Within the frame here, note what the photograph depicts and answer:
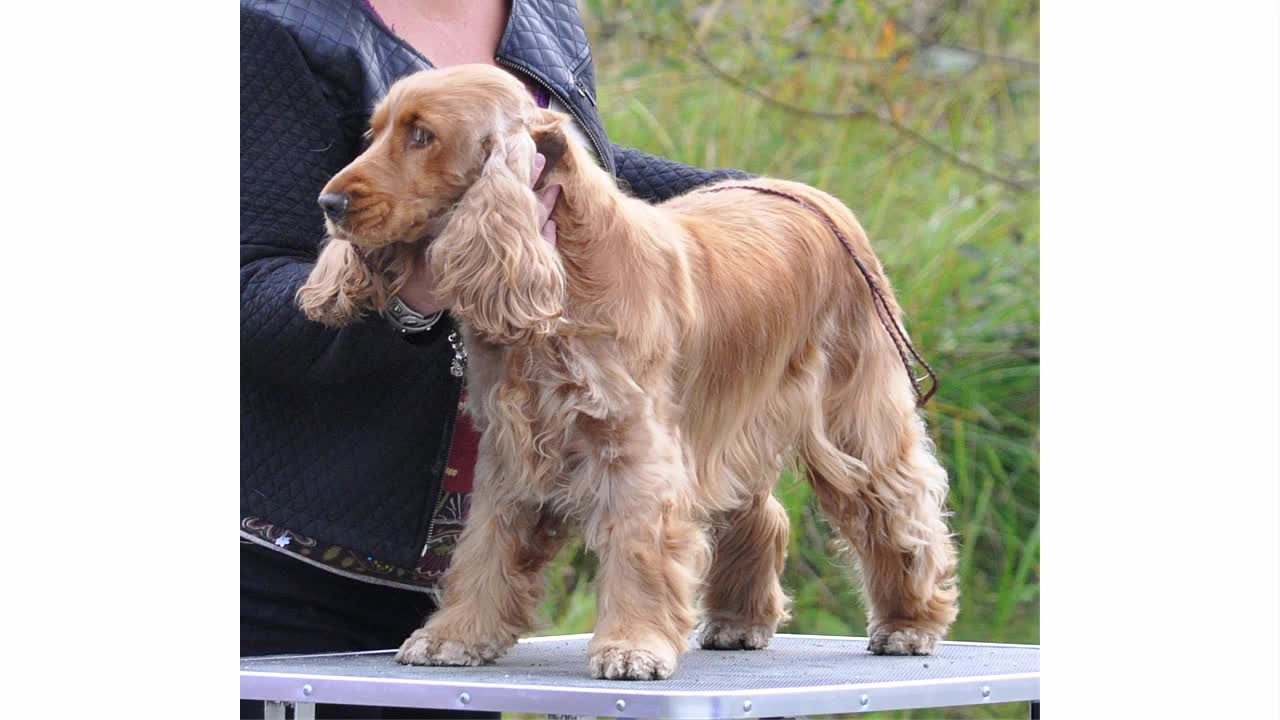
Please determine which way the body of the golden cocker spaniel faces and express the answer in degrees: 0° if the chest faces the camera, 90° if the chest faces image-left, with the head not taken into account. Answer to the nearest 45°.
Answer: approximately 45°

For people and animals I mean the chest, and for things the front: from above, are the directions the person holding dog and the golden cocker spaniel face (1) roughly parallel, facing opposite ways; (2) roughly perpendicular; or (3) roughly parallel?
roughly perpendicular

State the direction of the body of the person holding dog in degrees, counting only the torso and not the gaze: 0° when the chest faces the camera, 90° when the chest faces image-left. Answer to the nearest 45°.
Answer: approximately 315°

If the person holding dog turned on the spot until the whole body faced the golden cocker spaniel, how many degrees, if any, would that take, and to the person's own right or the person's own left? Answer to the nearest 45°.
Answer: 0° — they already face it

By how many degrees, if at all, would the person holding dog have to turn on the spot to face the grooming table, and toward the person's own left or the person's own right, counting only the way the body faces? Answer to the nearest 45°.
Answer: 0° — they already face it
